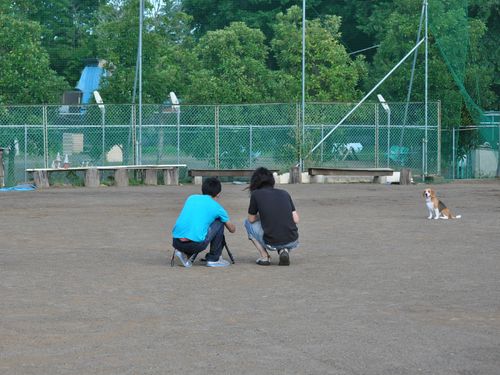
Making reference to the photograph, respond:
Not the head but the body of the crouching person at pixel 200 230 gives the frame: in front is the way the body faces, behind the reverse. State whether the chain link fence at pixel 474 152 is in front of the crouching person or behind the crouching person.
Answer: in front

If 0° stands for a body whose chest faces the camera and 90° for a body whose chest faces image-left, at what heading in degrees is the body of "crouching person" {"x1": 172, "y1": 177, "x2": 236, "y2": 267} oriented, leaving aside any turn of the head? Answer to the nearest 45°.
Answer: approximately 225°

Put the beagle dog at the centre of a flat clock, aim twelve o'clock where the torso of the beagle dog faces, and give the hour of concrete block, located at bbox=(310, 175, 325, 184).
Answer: The concrete block is roughly at 4 o'clock from the beagle dog.

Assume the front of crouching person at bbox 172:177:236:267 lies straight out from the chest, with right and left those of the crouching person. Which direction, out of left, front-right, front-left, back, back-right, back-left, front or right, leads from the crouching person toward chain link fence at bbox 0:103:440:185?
front-left

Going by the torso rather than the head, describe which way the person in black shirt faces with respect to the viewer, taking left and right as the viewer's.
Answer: facing away from the viewer and to the left of the viewer

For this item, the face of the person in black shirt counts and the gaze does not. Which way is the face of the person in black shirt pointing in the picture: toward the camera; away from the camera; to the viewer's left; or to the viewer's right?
away from the camera

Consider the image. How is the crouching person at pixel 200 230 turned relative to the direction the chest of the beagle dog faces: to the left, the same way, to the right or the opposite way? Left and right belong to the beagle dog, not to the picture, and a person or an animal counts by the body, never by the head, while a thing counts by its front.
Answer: the opposite way

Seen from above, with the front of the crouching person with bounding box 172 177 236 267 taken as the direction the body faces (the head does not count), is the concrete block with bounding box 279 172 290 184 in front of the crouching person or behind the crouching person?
in front

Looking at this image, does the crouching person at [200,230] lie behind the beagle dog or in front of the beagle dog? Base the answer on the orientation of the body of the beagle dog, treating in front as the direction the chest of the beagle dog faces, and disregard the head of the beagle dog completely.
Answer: in front
